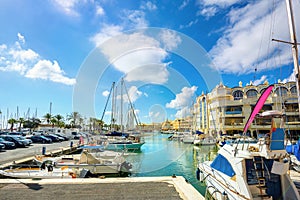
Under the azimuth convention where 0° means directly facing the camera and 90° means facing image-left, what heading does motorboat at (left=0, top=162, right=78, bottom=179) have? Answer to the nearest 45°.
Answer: approximately 90°

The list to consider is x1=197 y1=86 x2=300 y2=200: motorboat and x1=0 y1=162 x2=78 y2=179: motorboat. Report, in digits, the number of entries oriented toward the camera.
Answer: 0

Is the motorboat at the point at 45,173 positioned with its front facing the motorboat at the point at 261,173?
no

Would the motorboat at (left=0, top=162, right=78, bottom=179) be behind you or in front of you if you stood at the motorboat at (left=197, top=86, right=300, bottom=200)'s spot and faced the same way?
in front

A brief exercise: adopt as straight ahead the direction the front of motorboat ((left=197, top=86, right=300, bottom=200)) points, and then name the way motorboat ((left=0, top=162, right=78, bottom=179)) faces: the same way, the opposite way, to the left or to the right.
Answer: to the left

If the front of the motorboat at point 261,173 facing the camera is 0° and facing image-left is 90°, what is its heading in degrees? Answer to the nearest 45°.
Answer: approximately 135°
